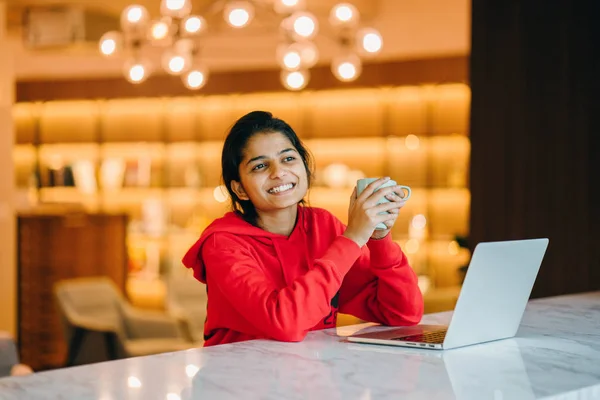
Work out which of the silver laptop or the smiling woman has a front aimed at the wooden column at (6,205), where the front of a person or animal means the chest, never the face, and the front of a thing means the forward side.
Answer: the silver laptop

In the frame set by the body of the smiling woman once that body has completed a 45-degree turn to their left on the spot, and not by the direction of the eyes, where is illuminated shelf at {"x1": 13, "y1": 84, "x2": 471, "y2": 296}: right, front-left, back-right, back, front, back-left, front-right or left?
left

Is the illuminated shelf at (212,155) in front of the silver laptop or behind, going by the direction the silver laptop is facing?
in front

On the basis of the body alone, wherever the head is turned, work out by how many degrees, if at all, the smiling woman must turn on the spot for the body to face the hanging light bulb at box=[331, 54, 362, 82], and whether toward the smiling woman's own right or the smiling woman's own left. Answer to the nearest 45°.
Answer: approximately 135° to the smiling woman's own left

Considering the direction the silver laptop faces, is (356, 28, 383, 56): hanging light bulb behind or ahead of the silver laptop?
ahead

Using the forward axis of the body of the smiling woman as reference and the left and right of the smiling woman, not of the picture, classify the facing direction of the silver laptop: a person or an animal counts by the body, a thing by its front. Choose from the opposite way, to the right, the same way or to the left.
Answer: the opposite way

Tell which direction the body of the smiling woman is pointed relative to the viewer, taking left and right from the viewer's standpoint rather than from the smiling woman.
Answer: facing the viewer and to the right of the viewer

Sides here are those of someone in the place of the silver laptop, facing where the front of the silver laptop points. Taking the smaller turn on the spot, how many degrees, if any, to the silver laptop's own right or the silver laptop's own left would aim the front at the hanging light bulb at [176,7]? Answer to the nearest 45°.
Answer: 0° — it already faces it

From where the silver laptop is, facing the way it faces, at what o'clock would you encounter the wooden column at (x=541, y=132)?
The wooden column is roughly at 2 o'clock from the silver laptop.

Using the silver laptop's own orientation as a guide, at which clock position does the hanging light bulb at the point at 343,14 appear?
The hanging light bulb is roughly at 1 o'clock from the silver laptop.

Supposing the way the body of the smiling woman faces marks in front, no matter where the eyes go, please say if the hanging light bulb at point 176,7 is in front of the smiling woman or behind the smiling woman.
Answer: behind

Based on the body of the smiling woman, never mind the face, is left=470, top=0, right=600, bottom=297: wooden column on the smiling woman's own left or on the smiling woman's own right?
on the smiling woman's own left
